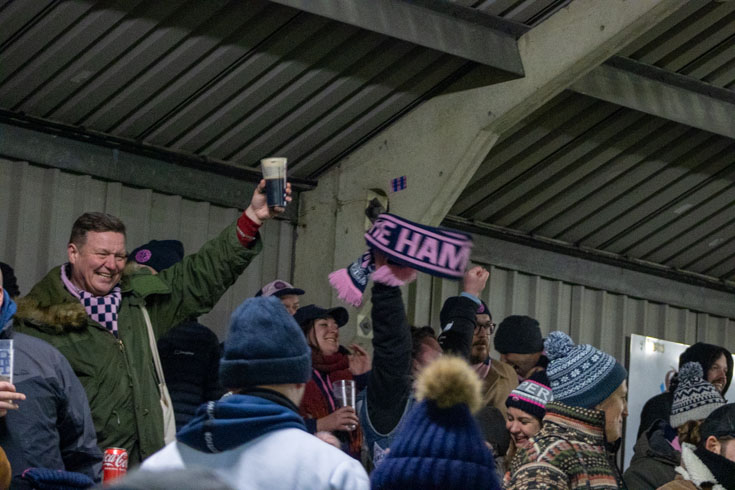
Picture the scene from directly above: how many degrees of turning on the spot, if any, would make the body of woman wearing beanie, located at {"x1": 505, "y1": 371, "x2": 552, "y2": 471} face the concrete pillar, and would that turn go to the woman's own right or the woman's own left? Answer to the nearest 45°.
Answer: approximately 135° to the woman's own right

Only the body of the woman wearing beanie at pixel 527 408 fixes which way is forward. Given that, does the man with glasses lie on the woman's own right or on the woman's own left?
on the woman's own right

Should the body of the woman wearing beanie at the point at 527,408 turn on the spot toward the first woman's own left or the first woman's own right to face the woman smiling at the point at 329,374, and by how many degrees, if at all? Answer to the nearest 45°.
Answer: approximately 90° to the first woman's own right

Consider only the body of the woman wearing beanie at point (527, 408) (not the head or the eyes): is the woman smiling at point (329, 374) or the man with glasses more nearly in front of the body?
the woman smiling

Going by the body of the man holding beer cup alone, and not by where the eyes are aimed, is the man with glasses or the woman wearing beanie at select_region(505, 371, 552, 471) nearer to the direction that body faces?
the woman wearing beanie

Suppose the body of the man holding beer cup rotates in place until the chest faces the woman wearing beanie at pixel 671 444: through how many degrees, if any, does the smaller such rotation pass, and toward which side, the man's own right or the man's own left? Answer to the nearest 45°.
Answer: approximately 45° to the man's own left

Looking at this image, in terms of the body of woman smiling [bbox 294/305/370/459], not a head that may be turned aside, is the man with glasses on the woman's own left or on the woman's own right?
on the woman's own left

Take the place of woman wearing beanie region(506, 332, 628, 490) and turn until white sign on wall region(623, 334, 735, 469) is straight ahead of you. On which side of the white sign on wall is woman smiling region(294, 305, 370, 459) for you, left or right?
left

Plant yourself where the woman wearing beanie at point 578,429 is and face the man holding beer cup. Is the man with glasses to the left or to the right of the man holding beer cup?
right
